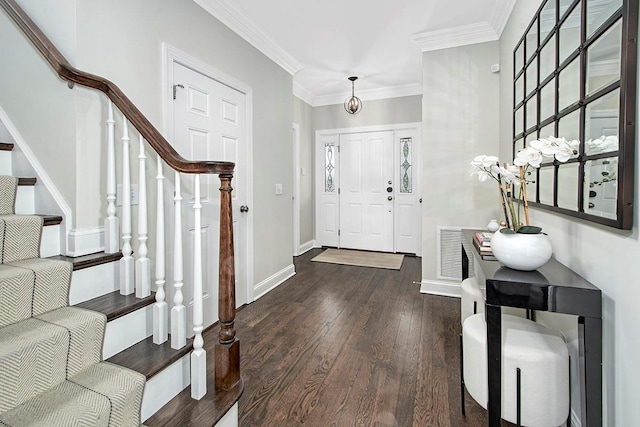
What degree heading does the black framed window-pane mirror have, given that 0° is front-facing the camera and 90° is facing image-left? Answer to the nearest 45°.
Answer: approximately 45°

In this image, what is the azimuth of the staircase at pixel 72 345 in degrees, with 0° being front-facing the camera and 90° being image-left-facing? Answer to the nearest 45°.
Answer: approximately 315°

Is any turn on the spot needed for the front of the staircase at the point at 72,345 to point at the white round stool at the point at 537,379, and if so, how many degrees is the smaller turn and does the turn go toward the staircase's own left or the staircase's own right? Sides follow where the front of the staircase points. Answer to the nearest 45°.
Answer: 0° — it already faces it

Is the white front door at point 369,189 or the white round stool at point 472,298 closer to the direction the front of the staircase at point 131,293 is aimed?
the white round stool

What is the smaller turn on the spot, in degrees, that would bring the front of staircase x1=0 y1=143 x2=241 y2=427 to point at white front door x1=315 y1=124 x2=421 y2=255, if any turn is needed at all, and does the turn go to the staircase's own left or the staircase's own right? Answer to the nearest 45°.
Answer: approximately 90° to the staircase's own left

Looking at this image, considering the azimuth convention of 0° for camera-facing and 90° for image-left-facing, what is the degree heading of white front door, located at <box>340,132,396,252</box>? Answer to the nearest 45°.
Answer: approximately 0°

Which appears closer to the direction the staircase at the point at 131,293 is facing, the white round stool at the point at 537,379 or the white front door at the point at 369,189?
the white round stool

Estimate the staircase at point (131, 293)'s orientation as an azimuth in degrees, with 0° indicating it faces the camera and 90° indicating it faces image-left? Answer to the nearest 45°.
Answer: approximately 315°

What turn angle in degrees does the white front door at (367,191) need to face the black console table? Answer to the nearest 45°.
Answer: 0° — it already faces it

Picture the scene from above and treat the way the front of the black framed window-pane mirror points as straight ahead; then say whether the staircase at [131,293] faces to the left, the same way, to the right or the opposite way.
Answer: the opposite way

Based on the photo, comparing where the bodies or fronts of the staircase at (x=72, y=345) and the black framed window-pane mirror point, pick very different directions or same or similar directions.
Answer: very different directions
